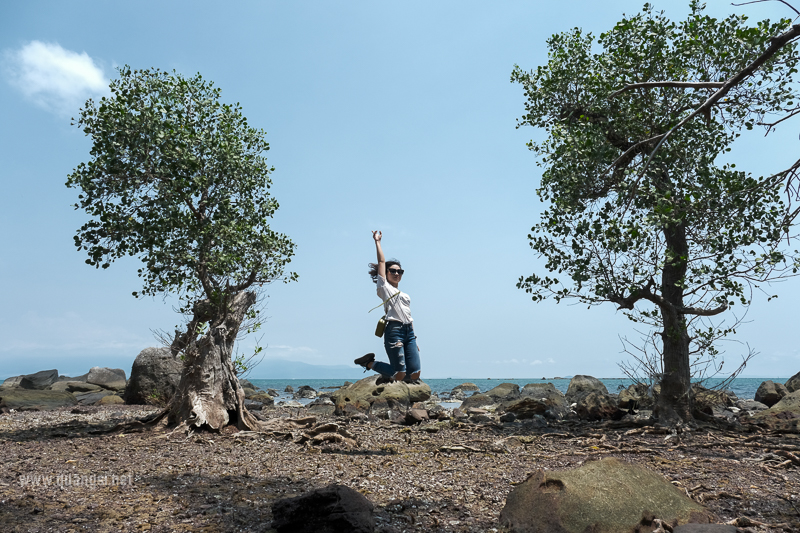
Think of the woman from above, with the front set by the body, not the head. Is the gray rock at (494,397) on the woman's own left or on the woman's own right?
on the woman's own left

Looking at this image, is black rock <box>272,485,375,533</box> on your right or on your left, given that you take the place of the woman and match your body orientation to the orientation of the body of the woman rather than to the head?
on your right

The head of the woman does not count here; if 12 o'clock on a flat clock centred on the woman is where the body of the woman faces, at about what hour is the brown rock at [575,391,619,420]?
The brown rock is roughly at 9 o'clock from the woman.

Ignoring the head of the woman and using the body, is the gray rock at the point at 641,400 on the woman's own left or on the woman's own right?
on the woman's own left

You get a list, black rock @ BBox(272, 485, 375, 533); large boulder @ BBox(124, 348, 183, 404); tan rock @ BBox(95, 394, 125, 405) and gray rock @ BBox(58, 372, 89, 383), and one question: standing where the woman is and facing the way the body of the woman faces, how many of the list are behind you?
3

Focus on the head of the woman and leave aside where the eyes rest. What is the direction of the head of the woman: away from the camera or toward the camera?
toward the camera

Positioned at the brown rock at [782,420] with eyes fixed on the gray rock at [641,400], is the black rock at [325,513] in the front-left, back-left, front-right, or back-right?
back-left

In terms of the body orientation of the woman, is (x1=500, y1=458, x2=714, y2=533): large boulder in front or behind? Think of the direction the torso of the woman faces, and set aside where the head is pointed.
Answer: in front

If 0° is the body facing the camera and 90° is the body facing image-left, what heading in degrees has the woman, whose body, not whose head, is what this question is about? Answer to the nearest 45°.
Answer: approximately 315°

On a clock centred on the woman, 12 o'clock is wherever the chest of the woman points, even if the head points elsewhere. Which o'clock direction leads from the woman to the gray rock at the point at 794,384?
The gray rock is roughly at 9 o'clock from the woman.

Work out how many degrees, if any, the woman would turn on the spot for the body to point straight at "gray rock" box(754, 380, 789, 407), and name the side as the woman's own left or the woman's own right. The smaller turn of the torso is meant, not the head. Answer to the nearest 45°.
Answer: approximately 90° to the woman's own left

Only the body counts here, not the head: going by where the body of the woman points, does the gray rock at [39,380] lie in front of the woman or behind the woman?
behind

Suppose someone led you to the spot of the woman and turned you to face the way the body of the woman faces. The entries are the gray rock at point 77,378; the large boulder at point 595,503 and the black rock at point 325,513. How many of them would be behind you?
1
